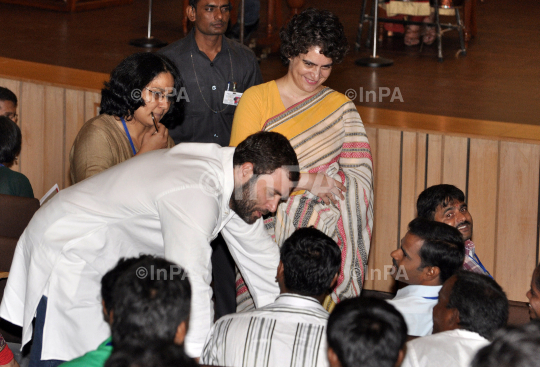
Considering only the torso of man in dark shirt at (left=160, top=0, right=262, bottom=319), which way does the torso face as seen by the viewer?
toward the camera

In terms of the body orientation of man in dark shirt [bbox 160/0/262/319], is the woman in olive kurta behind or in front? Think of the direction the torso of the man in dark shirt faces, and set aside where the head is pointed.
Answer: in front

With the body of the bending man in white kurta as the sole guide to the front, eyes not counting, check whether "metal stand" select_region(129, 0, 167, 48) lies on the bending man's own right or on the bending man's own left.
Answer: on the bending man's own left

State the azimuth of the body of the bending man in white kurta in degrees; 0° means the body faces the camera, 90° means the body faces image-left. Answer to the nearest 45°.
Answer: approximately 270°

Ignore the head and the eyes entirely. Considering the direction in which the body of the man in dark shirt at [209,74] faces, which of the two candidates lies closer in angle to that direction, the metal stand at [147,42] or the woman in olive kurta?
the woman in olive kurta

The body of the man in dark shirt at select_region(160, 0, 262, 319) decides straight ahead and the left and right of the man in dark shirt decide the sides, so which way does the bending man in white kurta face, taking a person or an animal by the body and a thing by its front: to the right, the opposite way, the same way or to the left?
to the left

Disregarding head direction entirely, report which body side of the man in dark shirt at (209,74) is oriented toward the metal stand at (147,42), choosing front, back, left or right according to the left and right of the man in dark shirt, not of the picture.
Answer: back

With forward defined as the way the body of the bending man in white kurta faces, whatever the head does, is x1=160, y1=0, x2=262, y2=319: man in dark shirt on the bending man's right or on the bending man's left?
on the bending man's left

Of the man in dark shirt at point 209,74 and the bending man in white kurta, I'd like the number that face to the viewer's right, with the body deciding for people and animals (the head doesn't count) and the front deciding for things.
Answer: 1
